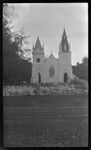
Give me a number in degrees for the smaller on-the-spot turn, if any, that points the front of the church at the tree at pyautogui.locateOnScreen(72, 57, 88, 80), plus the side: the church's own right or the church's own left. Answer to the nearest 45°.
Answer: approximately 90° to the church's own left

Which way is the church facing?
toward the camera

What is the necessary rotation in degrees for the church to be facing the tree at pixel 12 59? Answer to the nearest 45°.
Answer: approximately 90° to its right
